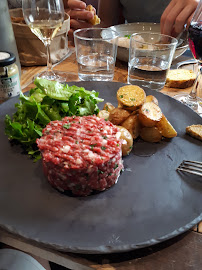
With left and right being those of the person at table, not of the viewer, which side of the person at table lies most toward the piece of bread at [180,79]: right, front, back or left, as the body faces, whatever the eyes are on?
front

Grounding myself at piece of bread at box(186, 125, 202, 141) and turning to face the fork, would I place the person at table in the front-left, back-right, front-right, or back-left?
back-right

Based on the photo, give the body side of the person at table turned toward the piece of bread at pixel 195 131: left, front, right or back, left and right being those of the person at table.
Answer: front

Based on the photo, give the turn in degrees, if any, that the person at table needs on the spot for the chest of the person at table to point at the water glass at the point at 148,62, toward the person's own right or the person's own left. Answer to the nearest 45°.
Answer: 0° — they already face it

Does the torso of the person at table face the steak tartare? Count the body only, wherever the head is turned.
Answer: yes

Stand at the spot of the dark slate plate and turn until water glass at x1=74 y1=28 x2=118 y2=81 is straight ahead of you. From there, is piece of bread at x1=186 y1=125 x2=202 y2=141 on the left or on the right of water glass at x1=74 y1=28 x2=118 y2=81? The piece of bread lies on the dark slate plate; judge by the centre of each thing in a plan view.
right

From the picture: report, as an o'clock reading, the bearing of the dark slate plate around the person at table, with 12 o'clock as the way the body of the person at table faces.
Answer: The dark slate plate is roughly at 12 o'clock from the person at table.

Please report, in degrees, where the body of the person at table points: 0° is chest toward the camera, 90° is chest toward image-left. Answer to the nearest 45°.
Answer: approximately 0°
